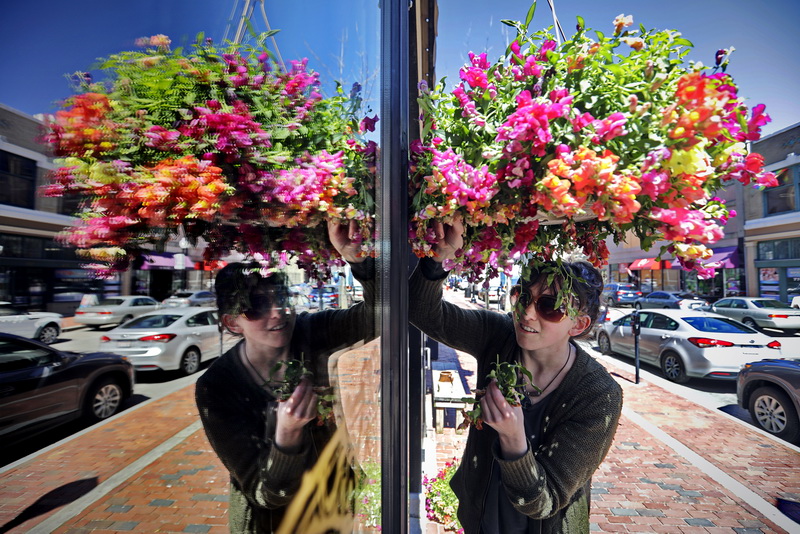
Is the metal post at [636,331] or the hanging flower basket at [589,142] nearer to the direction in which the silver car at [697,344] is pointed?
the metal post

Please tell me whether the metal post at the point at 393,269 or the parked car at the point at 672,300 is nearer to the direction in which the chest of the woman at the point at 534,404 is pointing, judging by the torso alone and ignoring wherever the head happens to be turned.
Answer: the metal post

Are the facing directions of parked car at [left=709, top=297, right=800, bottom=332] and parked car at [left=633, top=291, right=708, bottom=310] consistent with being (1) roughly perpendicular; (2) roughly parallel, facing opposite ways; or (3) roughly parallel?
roughly parallel

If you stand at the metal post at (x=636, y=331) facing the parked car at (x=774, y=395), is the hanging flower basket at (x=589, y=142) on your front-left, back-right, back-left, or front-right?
front-right

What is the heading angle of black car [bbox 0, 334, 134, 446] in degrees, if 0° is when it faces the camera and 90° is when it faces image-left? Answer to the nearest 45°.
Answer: approximately 225°

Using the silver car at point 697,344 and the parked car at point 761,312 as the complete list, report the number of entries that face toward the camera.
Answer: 0

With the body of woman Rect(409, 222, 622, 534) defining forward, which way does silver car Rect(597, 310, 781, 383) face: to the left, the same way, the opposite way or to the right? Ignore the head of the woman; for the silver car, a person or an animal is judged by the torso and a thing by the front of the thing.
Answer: to the right

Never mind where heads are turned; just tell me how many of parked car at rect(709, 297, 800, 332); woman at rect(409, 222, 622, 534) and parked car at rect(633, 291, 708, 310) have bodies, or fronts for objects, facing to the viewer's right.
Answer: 0

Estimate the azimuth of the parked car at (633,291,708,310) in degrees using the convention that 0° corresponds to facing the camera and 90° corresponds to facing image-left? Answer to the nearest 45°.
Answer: approximately 135°

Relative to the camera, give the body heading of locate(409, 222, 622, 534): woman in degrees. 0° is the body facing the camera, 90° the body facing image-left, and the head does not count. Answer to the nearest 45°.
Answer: approximately 45°

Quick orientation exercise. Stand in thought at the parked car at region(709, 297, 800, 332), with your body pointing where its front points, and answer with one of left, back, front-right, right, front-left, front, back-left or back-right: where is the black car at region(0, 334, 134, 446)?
back-left

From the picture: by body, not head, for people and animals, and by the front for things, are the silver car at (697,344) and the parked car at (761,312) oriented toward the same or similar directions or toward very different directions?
same or similar directions

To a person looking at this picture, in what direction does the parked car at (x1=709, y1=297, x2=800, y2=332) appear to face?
facing away from the viewer and to the left of the viewer

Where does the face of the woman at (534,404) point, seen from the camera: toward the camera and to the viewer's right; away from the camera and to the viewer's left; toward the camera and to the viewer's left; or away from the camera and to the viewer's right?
toward the camera and to the viewer's left

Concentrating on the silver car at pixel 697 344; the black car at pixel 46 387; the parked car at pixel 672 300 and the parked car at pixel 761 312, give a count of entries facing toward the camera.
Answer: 0

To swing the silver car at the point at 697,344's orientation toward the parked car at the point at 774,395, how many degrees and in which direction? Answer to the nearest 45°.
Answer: approximately 135° to its left

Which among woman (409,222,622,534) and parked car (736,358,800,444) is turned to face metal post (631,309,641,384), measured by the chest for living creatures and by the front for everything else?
the parked car

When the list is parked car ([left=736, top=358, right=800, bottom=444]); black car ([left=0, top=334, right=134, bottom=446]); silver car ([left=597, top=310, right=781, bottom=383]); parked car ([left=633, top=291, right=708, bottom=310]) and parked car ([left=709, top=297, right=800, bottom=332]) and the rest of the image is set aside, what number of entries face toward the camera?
0

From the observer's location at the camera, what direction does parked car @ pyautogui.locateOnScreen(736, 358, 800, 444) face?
facing away from the viewer and to the left of the viewer
